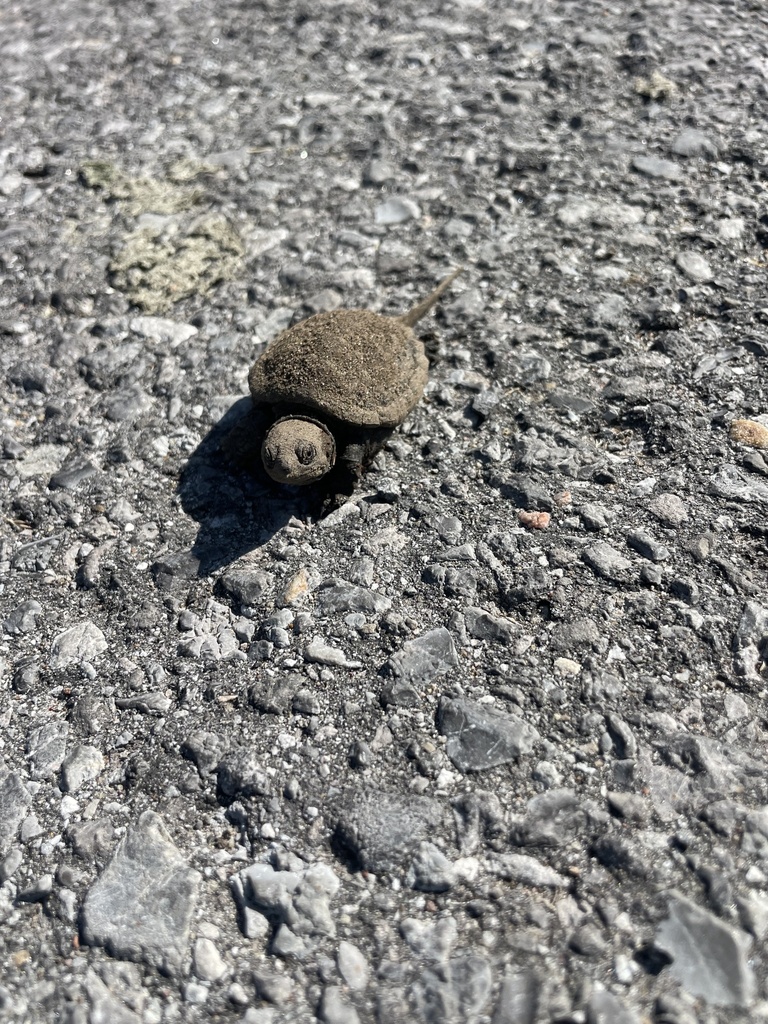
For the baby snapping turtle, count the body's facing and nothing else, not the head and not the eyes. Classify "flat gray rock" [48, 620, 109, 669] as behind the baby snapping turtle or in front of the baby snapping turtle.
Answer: in front

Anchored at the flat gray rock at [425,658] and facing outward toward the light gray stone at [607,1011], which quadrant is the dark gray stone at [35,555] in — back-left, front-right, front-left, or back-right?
back-right

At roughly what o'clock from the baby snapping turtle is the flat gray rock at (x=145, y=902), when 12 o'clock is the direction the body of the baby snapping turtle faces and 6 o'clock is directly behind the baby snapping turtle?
The flat gray rock is roughly at 11 o'clock from the baby snapping turtle.

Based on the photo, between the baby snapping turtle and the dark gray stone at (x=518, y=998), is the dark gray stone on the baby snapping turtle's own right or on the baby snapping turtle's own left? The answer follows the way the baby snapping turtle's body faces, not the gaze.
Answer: on the baby snapping turtle's own left

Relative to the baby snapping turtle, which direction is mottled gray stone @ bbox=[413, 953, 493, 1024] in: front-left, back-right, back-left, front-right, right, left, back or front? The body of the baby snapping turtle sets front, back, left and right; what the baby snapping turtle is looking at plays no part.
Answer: front-left

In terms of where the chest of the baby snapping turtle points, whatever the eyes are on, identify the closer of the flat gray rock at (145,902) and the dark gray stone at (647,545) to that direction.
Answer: the flat gray rock

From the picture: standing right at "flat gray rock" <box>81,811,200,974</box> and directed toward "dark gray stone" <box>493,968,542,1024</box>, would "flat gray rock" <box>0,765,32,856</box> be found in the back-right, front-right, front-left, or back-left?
back-left

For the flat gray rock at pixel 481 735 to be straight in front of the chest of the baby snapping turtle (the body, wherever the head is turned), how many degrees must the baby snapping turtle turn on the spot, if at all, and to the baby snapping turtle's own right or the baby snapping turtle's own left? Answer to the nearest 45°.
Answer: approximately 45° to the baby snapping turtle's own left

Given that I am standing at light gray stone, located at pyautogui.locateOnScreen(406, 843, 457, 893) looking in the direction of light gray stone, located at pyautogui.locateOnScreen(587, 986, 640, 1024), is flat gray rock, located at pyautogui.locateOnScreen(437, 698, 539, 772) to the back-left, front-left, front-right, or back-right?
back-left

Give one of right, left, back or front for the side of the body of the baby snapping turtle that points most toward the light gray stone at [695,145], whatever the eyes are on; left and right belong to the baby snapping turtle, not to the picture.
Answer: back

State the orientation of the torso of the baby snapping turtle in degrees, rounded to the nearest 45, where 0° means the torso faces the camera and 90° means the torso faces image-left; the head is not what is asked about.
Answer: approximately 45°

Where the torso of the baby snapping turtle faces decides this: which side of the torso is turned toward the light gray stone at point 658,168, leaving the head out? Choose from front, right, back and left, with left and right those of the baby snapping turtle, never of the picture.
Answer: back

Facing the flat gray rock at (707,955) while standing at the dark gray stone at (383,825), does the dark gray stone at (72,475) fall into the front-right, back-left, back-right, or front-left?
back-left

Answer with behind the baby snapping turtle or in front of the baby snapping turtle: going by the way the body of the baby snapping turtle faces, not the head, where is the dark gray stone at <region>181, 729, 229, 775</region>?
in front
